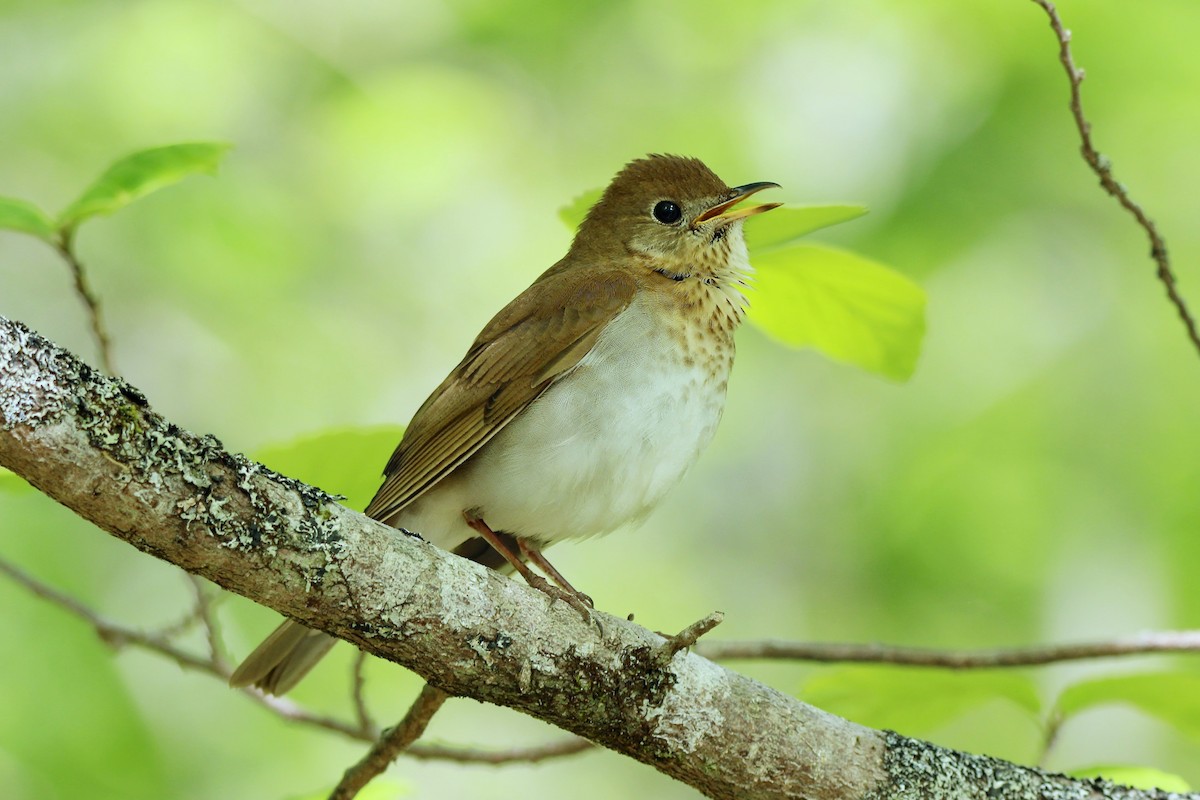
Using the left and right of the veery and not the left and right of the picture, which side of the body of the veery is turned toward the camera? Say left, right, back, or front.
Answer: right

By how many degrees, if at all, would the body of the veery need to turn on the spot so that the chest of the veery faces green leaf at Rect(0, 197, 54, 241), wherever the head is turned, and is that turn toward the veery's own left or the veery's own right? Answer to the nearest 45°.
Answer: approximately 135° to the veery's own right
